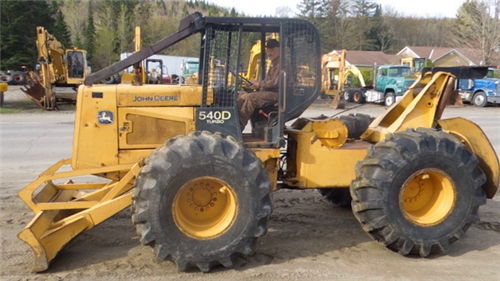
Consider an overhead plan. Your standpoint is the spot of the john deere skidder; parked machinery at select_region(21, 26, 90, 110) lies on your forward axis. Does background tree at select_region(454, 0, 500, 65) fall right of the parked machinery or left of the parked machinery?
right

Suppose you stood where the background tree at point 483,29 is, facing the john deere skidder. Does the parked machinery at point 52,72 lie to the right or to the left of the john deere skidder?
right

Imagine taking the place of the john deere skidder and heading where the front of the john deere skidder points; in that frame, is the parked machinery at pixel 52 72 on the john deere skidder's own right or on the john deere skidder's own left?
on the john deere skidder's own right

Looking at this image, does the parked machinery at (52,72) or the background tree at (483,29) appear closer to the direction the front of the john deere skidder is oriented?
the parked machinery

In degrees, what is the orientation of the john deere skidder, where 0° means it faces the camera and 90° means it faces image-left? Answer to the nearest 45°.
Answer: approximately 90°
